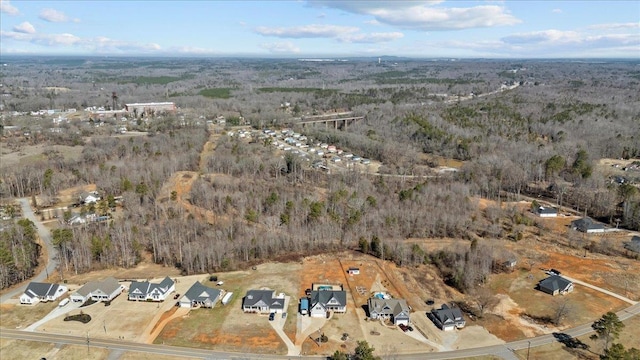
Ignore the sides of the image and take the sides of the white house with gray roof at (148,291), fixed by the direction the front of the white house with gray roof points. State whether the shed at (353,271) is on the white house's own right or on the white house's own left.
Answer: on the white house's own left

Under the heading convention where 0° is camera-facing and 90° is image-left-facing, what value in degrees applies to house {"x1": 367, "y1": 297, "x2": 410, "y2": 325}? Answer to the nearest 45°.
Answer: approximately 0°

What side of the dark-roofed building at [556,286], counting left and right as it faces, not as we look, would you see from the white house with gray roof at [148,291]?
right

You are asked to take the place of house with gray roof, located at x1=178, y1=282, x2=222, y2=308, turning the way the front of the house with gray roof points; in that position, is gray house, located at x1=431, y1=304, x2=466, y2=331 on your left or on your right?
on your left

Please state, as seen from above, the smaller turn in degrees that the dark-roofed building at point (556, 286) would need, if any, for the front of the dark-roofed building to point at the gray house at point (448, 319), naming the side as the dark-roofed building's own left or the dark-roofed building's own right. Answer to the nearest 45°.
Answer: approximately 90° to the dark-roofed building's own right

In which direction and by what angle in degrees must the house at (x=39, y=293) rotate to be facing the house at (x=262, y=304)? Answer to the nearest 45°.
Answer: approximately 45° to its left

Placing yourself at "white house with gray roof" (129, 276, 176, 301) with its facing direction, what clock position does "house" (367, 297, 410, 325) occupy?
The house is roughly at 10 o'clock from the white house with gray roof.

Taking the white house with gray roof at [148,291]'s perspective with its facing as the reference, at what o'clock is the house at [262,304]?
The house is roughly at 10 o'clock from the white house with gray roof.

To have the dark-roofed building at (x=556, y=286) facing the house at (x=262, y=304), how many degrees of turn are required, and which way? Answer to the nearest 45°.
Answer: approximately 90° to its right

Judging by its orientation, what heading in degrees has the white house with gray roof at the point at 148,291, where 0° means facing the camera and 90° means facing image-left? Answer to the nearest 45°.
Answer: approximately 0°

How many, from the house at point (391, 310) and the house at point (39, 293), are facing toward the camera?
2

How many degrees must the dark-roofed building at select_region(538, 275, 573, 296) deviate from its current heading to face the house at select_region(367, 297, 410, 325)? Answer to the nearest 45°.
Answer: approximately 90° to its right

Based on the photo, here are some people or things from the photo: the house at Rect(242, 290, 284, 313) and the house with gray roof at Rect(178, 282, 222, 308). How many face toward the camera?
2
